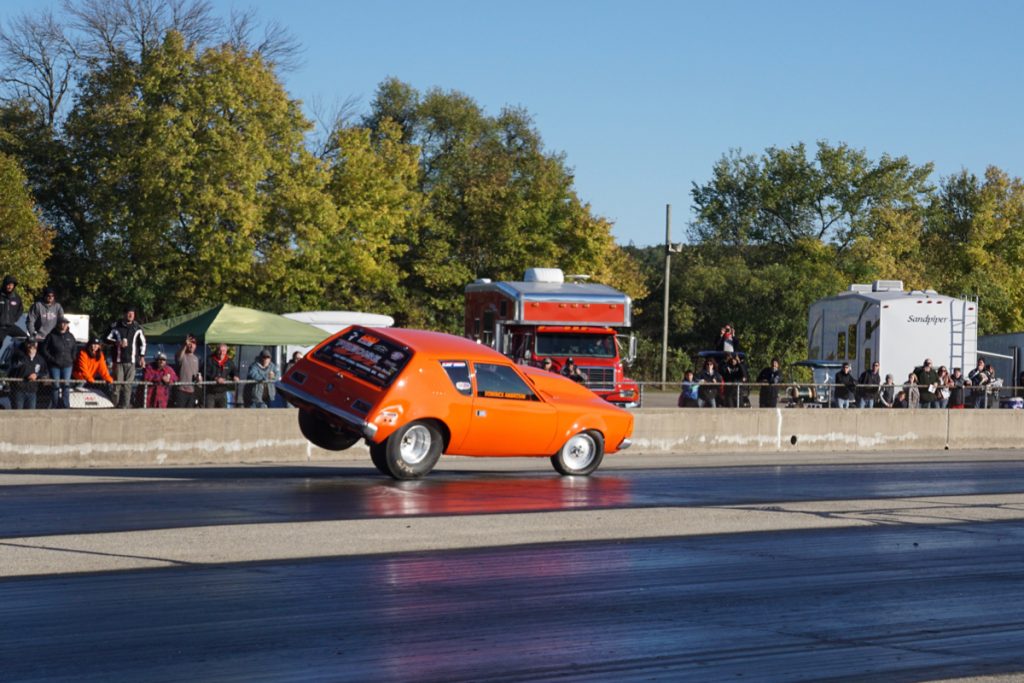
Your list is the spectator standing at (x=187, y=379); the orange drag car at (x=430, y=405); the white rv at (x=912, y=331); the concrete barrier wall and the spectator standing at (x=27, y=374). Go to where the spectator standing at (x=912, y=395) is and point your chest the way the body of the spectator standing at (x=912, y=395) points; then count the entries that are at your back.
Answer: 1

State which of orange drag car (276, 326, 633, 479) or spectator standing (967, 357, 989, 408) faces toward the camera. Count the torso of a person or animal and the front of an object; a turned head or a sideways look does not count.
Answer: the spectator standing

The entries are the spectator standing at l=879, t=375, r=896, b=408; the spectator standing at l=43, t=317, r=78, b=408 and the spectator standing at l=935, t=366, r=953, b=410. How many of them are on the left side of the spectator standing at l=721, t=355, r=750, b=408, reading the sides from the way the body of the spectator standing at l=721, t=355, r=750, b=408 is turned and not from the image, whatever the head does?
2

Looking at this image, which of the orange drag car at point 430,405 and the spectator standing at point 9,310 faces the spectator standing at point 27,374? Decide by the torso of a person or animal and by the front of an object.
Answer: the spectator standing at point 9,310

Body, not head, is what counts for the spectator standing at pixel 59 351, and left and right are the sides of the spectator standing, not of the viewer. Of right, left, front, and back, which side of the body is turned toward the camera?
front

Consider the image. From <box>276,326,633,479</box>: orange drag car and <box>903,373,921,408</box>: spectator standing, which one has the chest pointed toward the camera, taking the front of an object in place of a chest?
the spectator standing

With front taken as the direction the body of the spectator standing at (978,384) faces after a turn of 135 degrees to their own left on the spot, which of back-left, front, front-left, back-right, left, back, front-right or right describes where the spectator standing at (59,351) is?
back

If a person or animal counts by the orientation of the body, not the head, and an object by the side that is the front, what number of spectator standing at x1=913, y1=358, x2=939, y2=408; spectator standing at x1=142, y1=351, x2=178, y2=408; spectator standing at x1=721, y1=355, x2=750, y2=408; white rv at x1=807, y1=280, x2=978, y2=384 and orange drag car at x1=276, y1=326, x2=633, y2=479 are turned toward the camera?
3

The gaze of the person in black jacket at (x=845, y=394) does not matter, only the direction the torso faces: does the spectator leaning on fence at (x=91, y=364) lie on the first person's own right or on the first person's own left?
on the first person's own right

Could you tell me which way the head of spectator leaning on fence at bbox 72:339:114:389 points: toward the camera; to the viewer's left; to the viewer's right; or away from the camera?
toward the camera

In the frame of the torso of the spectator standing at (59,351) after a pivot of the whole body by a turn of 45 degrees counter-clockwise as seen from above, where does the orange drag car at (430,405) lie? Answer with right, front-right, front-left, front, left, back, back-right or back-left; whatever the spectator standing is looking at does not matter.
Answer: front

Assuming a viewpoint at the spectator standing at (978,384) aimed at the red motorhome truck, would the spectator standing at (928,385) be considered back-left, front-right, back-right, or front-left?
front-left

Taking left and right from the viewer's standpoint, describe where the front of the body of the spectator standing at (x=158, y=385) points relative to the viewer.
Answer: facing the viewer

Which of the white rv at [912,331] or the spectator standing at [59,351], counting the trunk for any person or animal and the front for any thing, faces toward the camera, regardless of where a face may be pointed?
the spectator standing

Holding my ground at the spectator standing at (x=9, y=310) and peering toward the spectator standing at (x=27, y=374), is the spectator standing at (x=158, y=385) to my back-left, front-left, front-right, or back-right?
front-left
